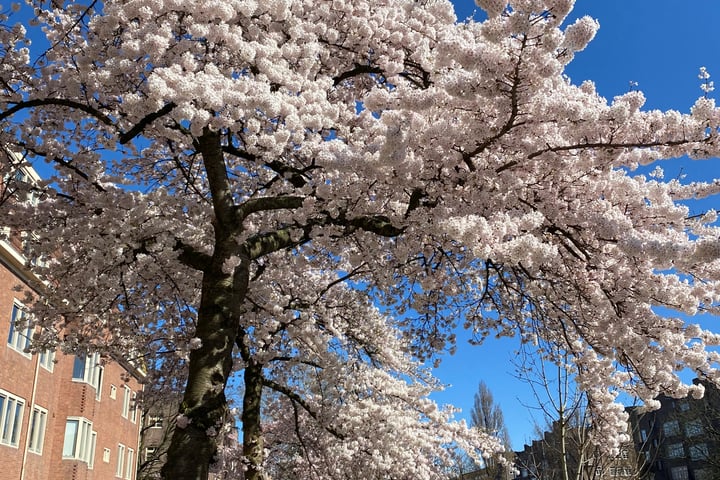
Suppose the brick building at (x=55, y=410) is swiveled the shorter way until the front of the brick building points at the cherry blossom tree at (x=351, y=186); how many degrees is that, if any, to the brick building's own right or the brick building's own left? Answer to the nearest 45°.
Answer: approximately 45° to the brick building's own right

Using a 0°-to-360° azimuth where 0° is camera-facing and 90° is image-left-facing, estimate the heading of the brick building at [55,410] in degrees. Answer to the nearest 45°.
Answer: approximately 315°
